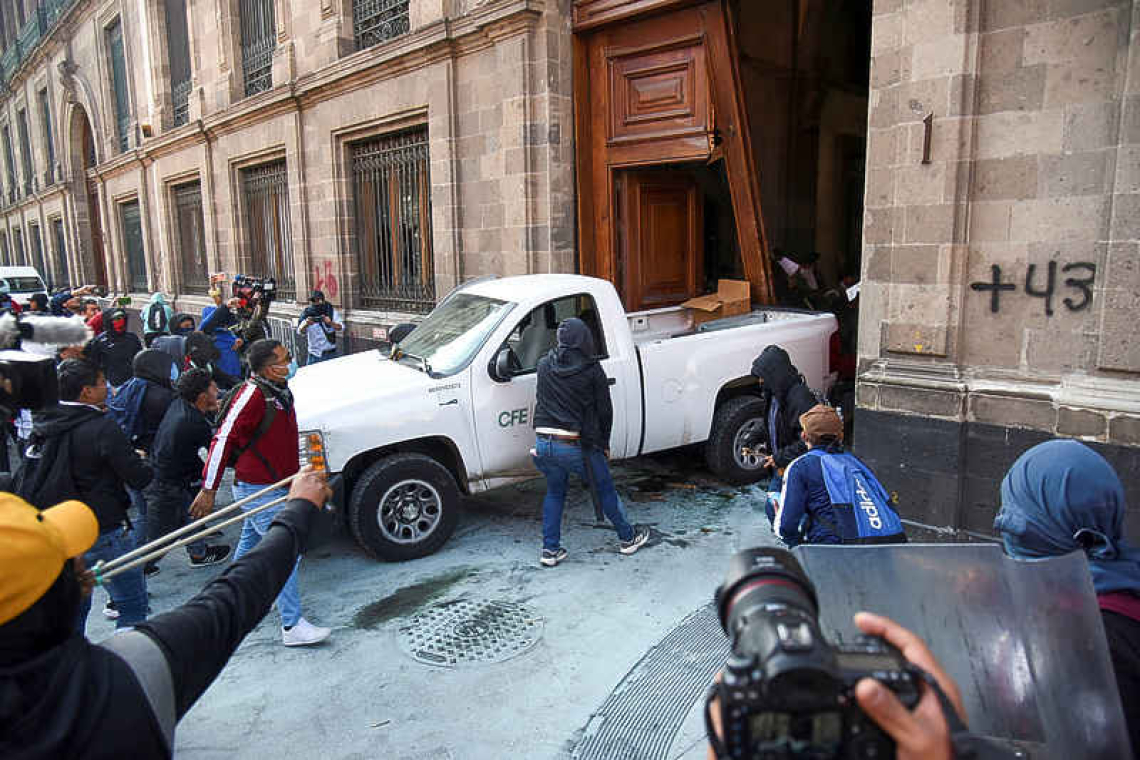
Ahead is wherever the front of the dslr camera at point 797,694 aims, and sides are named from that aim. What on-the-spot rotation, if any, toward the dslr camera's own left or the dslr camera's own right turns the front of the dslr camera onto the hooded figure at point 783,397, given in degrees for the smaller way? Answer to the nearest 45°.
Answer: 0° — it already faces them

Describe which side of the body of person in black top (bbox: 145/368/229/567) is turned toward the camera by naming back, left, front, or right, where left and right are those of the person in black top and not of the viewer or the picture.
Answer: right

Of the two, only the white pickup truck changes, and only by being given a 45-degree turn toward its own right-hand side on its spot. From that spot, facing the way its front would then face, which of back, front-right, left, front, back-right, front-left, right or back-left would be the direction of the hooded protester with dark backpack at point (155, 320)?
front-right

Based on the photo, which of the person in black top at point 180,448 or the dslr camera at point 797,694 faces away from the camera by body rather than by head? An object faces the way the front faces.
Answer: the dslr camera

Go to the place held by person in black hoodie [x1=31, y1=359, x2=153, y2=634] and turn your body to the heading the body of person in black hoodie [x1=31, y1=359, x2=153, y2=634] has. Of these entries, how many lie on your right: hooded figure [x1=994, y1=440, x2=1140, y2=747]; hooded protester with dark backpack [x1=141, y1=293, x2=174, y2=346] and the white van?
1

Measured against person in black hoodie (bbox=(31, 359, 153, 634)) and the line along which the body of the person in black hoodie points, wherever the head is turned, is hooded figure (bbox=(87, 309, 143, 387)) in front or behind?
in front

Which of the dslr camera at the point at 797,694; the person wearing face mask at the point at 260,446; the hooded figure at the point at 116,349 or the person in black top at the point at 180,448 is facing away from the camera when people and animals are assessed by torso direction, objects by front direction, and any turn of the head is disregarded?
the dslr camera

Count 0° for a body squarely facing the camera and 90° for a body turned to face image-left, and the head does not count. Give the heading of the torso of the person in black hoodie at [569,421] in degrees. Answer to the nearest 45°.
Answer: approximately 225°

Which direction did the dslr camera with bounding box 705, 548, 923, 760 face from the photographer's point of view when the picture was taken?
facing away from the viewer

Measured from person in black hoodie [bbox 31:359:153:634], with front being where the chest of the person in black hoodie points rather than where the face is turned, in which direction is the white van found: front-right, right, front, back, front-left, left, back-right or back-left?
front-left

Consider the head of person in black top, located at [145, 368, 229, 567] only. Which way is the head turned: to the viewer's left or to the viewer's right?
to the viewer's right

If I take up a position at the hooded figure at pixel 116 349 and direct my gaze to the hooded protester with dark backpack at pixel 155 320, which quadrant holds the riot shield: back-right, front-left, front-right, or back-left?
back-right

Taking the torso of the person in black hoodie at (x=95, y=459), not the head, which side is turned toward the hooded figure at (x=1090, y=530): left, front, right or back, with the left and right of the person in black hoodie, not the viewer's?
right

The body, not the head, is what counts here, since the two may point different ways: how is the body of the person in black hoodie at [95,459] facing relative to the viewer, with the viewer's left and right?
facing away from the viewer and to the right of the viewer

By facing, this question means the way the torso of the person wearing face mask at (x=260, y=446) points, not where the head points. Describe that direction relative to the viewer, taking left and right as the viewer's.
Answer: facing to the right of the viewer

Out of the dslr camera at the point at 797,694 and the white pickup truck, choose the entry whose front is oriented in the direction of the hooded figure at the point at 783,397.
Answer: the dslr camera
